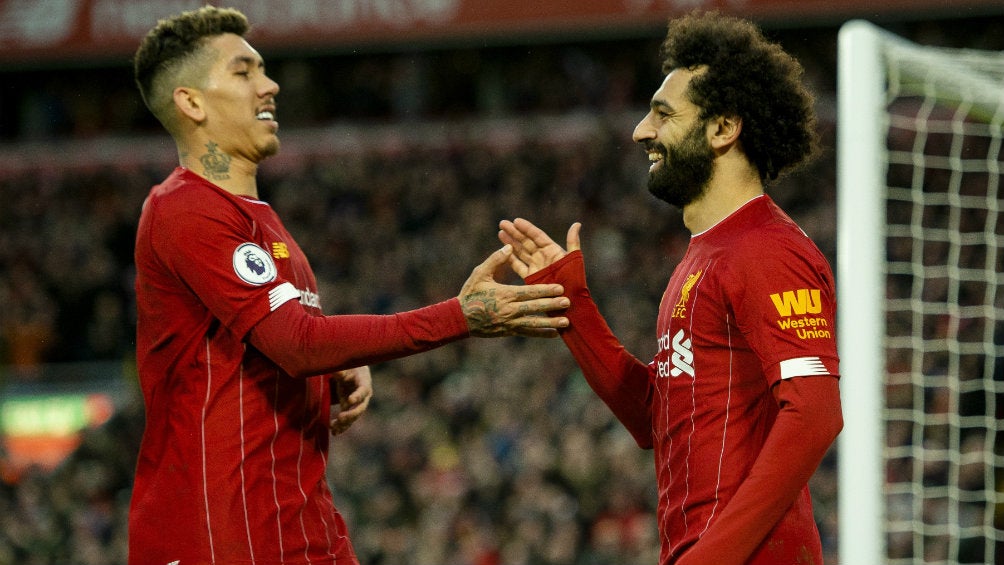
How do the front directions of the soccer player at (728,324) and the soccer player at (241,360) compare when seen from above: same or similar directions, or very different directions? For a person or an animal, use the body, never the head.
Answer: very different directions

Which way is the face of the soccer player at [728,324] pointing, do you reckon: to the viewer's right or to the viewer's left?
to the viewer's left

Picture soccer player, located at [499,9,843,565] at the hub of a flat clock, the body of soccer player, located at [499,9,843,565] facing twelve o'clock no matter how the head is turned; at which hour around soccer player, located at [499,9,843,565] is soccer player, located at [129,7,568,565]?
soccer player, located at [129,7,568,565] is roughly at 12 o'clock from soccer player, located at [499,9,843,565].

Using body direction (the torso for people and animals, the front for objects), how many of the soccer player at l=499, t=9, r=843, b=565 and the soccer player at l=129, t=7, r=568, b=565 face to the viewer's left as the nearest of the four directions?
1

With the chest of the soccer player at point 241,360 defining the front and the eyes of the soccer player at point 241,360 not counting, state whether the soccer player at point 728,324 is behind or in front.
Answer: in front

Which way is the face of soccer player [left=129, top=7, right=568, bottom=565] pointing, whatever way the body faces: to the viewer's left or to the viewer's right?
to the viewer's right

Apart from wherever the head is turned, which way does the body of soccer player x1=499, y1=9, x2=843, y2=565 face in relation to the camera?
to the viewer's left

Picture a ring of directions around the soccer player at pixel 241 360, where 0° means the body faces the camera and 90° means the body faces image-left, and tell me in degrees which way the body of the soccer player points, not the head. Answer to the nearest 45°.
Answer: approximately 270°
